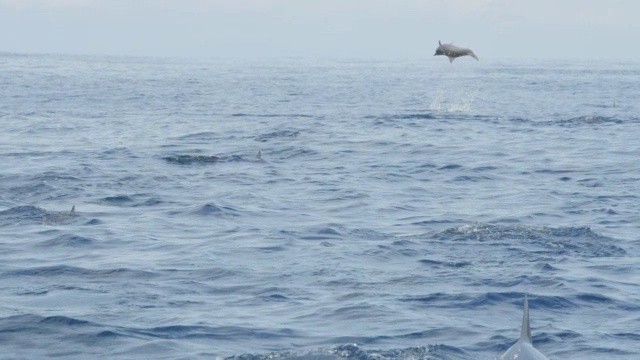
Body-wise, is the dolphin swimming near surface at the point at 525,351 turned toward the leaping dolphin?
yes

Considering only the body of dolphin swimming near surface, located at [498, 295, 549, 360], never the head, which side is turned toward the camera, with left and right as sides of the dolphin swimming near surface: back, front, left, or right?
back
